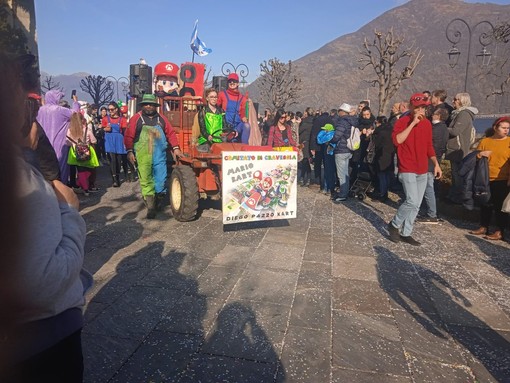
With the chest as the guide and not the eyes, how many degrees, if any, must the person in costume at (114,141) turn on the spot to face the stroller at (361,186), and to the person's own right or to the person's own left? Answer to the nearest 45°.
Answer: approximately 45° to the person's own left

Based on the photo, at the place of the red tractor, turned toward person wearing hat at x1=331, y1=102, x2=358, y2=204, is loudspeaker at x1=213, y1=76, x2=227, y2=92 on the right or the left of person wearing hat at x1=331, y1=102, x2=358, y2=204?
left

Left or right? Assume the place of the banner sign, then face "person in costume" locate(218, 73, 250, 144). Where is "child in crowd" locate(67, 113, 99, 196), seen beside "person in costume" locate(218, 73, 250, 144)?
left

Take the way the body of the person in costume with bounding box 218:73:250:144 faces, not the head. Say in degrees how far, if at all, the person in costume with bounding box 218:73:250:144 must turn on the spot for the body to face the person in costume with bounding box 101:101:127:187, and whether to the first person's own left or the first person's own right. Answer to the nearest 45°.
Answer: approximately 135° to the first person's own right

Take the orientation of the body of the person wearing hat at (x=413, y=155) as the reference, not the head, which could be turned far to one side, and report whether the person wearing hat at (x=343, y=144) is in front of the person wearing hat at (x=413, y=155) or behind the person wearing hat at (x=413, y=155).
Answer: behind

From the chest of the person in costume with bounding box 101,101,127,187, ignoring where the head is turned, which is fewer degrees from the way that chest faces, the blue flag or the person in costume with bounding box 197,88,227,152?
the person in costume

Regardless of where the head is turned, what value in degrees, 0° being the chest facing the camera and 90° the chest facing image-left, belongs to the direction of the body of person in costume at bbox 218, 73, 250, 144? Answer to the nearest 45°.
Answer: approximately 0°
